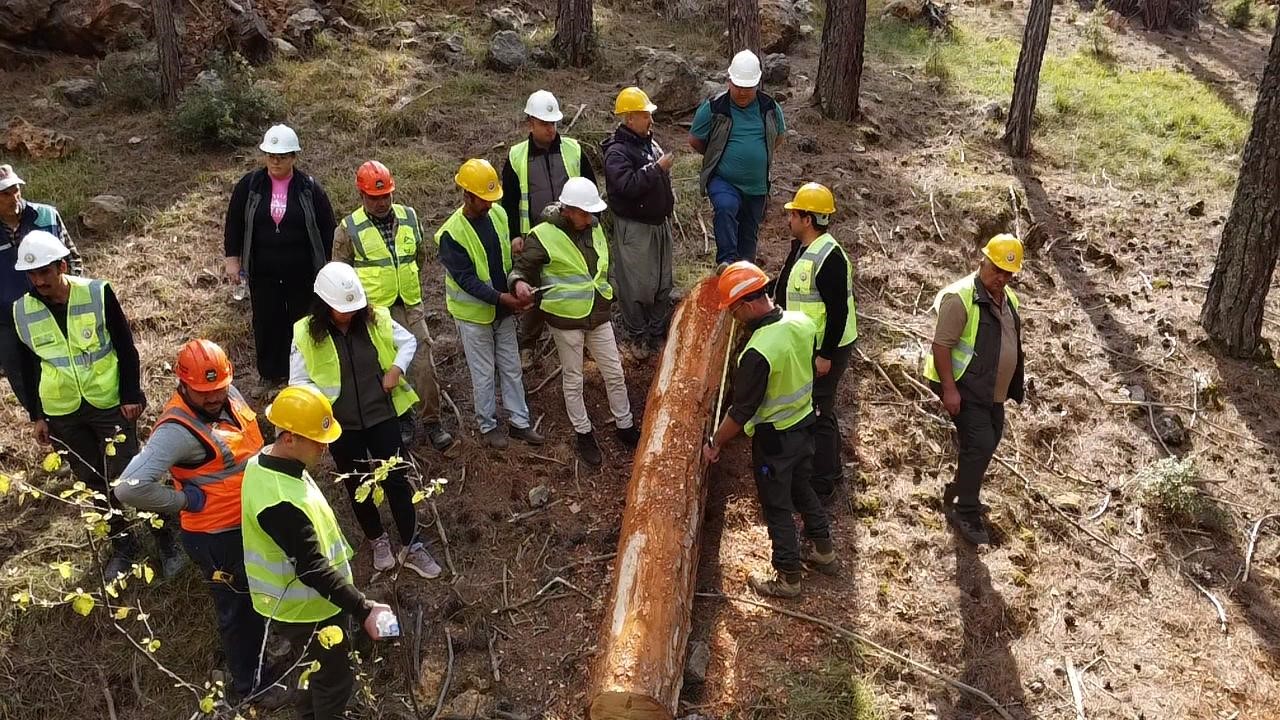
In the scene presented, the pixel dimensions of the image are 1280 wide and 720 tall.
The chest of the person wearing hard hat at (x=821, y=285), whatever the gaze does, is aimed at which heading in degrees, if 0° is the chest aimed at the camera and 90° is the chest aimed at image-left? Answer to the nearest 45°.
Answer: approximately 90°

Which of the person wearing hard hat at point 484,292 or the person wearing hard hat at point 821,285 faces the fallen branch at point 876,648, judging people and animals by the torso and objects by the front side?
the person wearing hard hat at point 484,292

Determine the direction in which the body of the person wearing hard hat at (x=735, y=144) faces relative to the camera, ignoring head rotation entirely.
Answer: toward the camera

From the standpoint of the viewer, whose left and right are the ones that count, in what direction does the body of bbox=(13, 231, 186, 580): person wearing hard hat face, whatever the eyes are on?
facing the viewer

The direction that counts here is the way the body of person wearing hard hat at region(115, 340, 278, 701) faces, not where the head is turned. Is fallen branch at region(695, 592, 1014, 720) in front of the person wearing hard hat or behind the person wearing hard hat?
in front

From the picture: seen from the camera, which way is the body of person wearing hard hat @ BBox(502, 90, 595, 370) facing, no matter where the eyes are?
toward the camera

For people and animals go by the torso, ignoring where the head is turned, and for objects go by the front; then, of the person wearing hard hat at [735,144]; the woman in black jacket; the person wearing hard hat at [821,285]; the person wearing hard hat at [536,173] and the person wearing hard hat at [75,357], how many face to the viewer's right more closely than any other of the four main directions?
0

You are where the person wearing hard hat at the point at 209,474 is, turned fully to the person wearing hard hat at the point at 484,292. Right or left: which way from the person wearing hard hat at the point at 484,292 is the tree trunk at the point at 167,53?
left

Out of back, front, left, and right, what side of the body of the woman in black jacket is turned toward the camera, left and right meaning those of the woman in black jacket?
front

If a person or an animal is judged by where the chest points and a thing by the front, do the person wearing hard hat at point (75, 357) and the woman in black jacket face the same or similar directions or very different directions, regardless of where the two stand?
same or similar directions

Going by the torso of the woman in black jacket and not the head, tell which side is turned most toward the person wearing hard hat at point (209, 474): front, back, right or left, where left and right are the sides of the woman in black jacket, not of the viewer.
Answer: front

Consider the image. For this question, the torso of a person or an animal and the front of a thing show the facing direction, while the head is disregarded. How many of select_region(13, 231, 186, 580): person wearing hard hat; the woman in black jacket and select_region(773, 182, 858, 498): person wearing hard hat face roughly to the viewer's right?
0

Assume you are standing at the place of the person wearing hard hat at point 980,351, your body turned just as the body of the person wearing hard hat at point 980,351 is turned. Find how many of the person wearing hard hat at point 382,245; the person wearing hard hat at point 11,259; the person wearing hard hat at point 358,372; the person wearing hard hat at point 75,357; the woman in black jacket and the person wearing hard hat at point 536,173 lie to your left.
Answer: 0

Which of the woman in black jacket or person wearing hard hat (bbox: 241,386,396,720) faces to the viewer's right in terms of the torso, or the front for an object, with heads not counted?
the person wearing hard hat

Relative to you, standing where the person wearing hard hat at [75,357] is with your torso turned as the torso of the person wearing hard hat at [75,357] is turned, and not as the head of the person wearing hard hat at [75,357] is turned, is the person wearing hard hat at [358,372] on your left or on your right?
on your left
